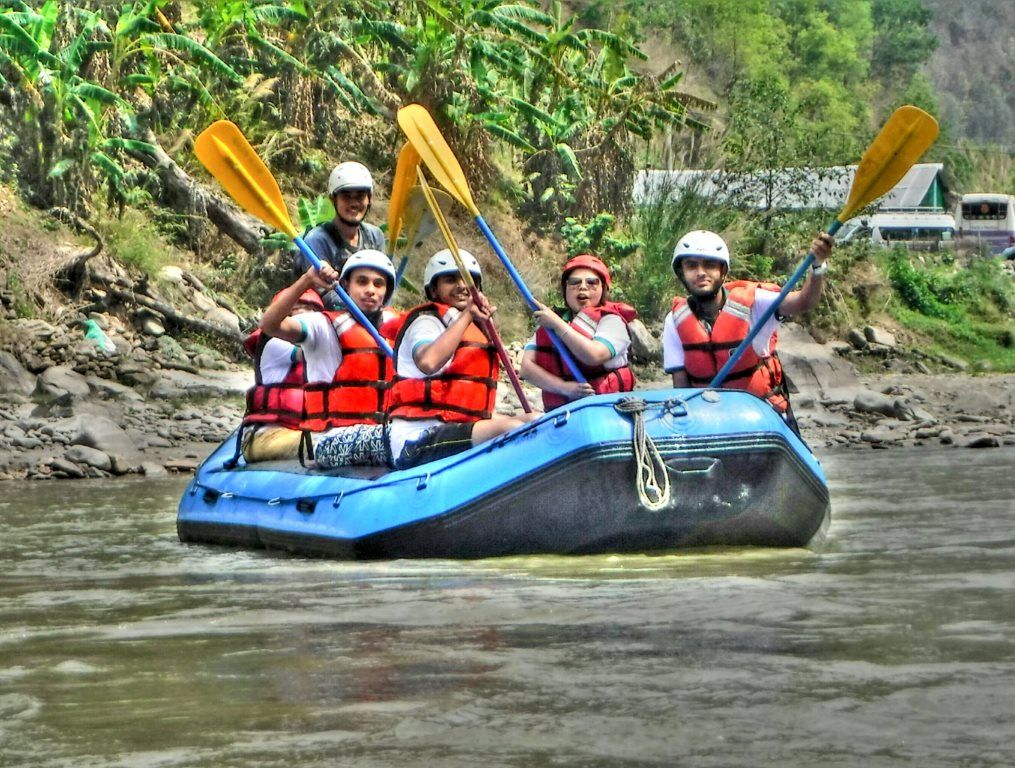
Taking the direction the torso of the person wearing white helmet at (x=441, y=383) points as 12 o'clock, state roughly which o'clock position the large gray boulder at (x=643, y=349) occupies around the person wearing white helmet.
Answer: The large gray boulder is roughly at 8 o'clock from the person wearing white helmet.

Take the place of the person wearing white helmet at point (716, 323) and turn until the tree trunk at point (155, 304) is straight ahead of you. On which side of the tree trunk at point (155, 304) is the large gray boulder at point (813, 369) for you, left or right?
right

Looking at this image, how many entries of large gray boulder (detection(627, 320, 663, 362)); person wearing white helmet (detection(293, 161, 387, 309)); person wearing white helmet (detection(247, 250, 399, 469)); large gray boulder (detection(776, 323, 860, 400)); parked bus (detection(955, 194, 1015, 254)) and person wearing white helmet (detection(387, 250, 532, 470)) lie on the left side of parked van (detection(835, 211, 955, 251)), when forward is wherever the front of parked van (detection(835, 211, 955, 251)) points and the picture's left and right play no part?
5

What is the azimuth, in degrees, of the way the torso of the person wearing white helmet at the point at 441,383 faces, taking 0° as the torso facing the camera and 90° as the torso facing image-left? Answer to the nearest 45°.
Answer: approximately 315°

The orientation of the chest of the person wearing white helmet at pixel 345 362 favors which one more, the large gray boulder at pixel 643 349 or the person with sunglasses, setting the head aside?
the person with sunglasses

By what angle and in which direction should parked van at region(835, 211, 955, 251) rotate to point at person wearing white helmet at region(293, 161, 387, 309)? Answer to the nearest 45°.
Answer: approximately 90° to its left

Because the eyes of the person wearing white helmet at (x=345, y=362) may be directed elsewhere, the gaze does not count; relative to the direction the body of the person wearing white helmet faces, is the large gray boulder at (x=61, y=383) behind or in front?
behind

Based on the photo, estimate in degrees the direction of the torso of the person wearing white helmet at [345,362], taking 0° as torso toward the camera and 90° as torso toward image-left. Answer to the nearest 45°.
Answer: approximately 315°

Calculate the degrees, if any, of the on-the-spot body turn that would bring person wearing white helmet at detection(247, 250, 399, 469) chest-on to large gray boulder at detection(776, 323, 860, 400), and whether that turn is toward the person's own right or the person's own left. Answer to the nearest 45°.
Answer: approximately 90° to the person's own left

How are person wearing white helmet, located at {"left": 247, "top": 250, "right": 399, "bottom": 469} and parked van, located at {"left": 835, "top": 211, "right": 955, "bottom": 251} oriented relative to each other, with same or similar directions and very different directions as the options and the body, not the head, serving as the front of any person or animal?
very different directions

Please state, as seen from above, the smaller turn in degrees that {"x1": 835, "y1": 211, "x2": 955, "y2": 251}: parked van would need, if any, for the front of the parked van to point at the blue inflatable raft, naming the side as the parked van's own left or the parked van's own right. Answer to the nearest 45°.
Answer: approximately 90° to the parked van's own left
